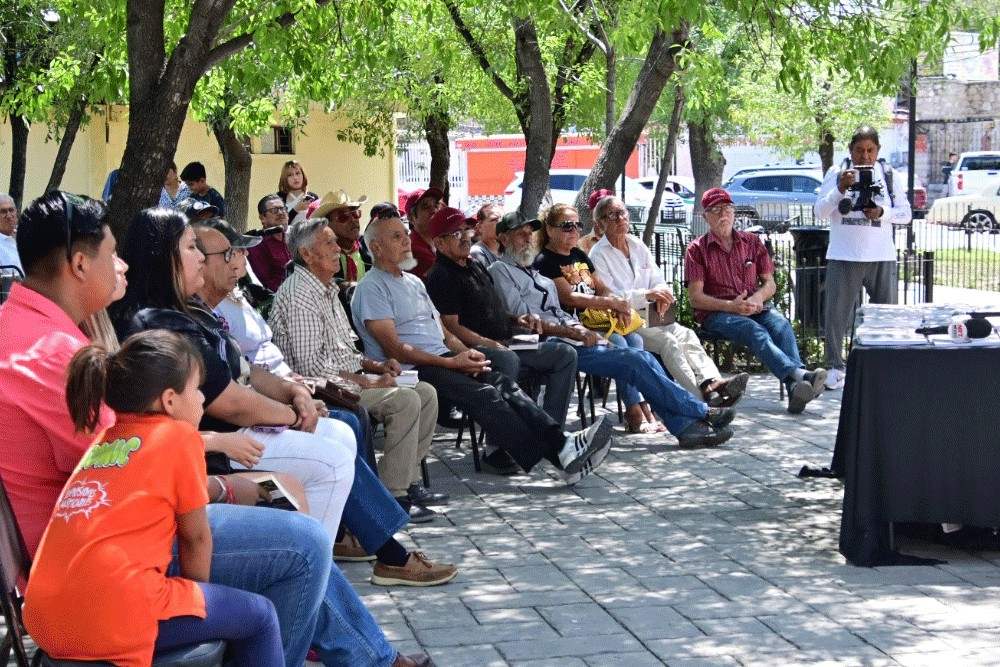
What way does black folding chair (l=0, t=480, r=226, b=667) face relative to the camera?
to the viewer's right

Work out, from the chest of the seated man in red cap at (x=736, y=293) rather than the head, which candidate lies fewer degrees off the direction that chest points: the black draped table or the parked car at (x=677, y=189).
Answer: the black draped table

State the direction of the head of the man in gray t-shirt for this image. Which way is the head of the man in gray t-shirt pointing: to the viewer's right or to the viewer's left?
to the viewer's right

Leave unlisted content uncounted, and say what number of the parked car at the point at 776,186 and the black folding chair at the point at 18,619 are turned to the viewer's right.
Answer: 2

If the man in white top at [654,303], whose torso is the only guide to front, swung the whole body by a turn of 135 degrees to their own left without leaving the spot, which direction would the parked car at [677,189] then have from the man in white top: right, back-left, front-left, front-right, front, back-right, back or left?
front

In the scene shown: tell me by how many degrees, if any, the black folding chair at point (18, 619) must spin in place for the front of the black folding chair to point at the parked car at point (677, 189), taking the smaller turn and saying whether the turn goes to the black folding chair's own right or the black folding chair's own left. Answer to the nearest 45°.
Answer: approximately 45° to the black folding chair's own left

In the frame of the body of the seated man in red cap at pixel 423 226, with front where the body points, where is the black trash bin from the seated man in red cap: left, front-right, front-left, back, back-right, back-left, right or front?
left

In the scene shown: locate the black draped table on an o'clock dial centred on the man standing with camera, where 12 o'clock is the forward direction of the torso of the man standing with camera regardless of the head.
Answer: The black draped table is roughly at 12 o'clock from the man standing with camera.

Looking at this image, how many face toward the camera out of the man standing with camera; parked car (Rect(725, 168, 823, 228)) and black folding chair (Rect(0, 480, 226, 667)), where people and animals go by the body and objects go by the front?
1

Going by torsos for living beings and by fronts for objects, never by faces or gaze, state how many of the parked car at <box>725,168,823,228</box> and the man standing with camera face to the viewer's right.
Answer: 1

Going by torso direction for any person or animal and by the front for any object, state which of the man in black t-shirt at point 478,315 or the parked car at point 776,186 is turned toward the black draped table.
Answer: the man in black t-shirt

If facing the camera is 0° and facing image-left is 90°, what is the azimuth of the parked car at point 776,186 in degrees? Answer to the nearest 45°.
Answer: approximately 270°

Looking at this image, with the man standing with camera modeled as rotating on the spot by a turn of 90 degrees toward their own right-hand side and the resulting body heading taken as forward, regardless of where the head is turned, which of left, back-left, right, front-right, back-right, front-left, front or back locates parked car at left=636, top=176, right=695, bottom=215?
right
